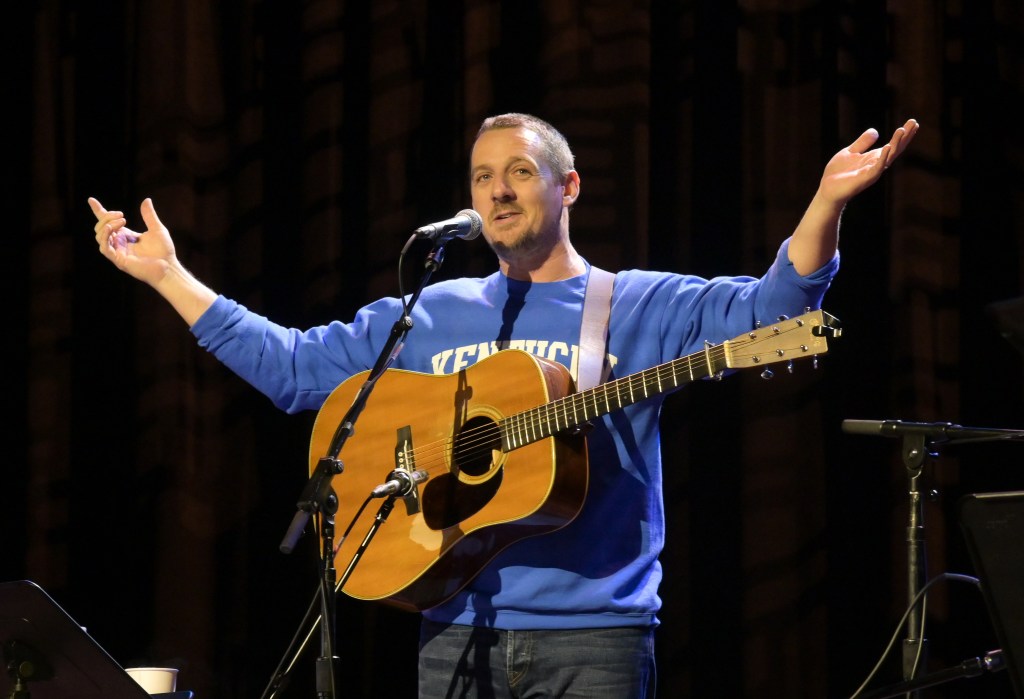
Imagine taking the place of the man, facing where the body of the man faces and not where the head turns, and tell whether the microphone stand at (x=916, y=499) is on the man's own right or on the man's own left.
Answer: on the man's own left

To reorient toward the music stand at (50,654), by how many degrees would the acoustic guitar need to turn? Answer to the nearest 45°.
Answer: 0° — it already faces it

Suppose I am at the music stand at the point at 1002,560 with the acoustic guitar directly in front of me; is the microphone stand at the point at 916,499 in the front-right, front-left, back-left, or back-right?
front-right

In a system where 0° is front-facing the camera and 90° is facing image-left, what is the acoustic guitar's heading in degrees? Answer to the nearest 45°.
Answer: approximately 45°

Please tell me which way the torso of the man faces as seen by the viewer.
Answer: toward the camera

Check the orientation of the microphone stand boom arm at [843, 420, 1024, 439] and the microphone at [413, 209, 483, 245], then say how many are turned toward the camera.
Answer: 0

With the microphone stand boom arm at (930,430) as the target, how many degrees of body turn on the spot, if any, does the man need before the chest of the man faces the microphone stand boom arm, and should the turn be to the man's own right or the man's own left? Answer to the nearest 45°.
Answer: approximately 90° to the man's own left

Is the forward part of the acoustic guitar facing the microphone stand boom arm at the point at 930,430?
no

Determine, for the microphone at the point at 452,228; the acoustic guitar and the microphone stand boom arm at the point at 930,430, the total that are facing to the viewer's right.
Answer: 1

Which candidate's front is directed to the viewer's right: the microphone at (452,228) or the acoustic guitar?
the microphone

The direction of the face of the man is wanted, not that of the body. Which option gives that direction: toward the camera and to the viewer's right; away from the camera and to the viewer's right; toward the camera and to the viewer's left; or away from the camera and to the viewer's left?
toward the camera and to the viewer's left

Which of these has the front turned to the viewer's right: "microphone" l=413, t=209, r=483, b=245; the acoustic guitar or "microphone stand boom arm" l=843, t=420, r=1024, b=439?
"microphone" l=413, t=209, r=483, b=245

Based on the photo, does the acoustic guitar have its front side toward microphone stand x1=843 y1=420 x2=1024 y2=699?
no
